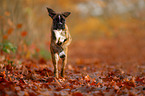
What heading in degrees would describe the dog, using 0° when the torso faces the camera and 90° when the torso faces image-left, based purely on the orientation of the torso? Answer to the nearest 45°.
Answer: approximately 0°
